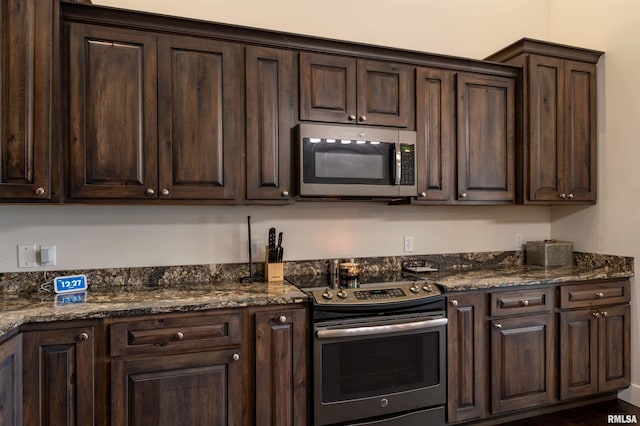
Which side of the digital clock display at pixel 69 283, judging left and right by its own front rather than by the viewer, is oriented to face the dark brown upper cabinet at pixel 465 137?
left

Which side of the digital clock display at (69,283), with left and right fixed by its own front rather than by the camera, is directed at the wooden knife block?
left

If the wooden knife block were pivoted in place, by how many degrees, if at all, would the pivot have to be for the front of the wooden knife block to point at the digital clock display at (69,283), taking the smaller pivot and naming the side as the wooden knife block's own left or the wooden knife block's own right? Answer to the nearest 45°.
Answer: approximately 90° to the wooden knife block's own right

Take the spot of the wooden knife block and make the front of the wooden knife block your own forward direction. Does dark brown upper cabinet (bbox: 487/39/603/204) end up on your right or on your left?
on your left

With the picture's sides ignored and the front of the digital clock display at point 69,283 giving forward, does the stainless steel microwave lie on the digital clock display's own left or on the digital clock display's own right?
on the digital clock display's own left

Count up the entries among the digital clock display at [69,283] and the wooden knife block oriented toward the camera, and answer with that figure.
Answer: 2

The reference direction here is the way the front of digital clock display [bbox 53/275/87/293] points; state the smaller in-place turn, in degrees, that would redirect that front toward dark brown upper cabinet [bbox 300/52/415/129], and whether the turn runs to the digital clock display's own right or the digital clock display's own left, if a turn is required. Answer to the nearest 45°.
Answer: approximately 90° to the digital clock display's own left
